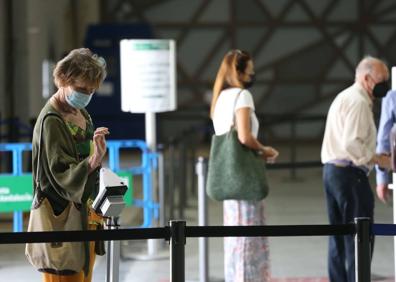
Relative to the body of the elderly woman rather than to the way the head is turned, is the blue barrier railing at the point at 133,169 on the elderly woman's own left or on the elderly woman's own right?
on the elderly woman's own left

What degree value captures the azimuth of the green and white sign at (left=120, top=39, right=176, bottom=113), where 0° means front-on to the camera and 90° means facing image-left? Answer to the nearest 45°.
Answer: approximately 0°

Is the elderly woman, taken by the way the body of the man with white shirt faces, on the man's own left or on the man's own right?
on the man's own right

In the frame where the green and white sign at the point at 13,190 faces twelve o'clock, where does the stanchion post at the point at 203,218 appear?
The stanchion post is roughly at 10 o'clock from the green and white sign.

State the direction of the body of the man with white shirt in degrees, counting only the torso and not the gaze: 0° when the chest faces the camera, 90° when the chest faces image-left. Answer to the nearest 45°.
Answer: approximately 270°

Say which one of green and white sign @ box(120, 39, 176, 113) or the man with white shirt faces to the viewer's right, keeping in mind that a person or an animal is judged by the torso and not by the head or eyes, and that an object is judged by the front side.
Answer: the man with white shirt

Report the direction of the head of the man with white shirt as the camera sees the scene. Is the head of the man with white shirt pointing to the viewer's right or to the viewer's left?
to the viewer's right

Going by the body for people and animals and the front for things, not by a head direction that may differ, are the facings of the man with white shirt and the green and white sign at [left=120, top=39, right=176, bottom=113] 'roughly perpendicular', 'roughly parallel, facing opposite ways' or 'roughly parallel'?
roughly perpendicular
